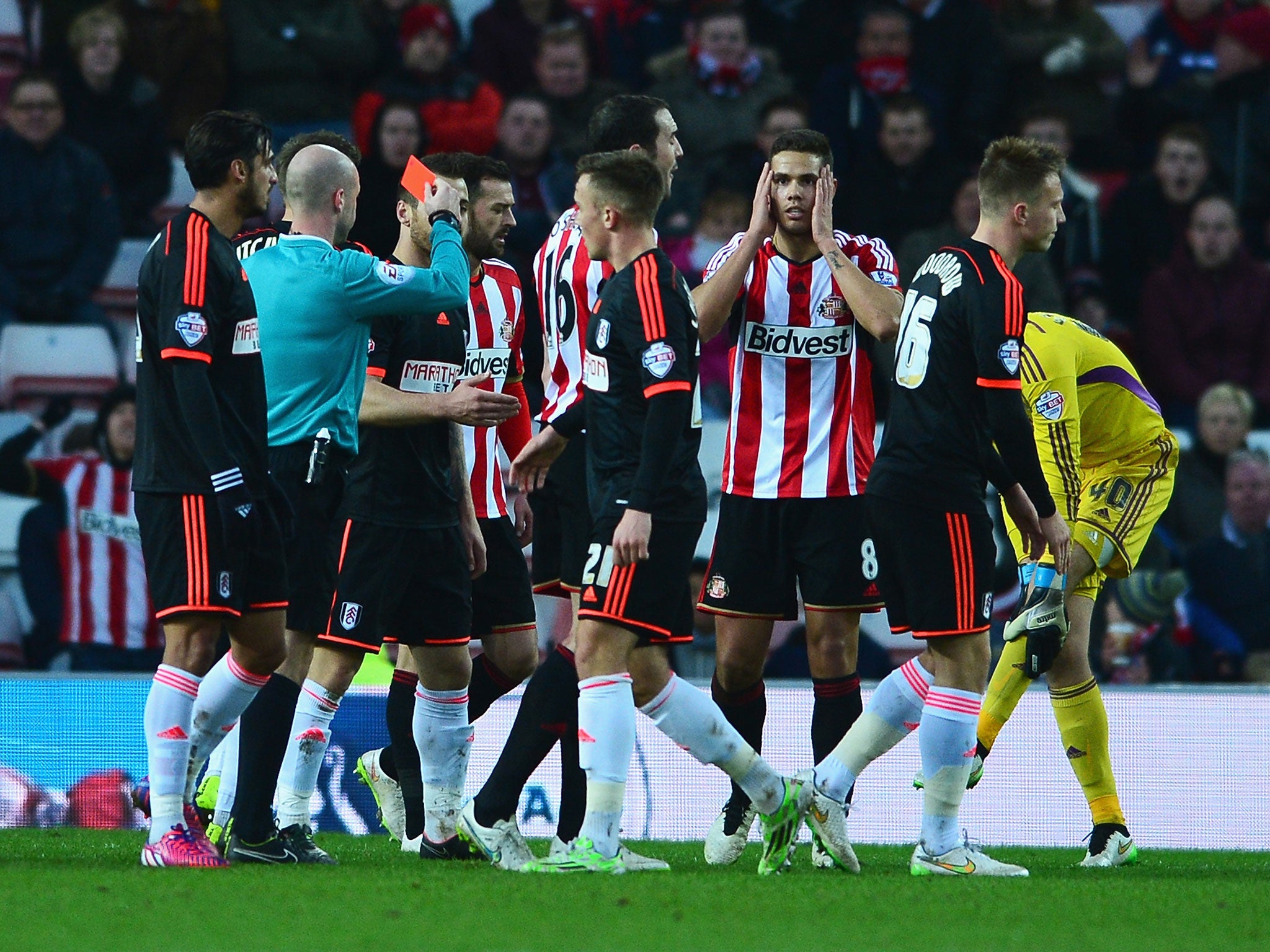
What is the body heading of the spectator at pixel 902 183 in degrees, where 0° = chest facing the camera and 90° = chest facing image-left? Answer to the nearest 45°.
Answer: approximately 0°

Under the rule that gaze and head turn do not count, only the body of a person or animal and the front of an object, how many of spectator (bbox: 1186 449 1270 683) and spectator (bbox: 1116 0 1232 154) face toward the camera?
2

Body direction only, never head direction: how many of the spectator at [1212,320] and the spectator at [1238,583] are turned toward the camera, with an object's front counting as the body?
2

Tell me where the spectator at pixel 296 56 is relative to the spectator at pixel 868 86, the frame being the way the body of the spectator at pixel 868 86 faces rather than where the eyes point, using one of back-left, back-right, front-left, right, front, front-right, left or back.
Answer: right

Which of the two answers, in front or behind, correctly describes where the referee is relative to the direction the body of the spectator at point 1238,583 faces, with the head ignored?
in front

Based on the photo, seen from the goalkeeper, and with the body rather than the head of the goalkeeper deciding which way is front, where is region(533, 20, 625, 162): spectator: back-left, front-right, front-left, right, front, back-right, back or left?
right

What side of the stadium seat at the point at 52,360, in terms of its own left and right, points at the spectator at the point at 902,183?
left

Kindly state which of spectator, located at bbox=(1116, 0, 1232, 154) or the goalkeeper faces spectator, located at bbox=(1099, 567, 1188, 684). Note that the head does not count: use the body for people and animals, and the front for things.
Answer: spectator, located at bbox=(1116, 0, 1232, 154)

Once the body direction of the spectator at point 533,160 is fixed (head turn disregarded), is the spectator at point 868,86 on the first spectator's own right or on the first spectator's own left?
on the first spectator's own left

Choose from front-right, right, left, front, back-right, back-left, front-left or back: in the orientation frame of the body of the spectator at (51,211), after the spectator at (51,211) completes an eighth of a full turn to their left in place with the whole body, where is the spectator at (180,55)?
left
